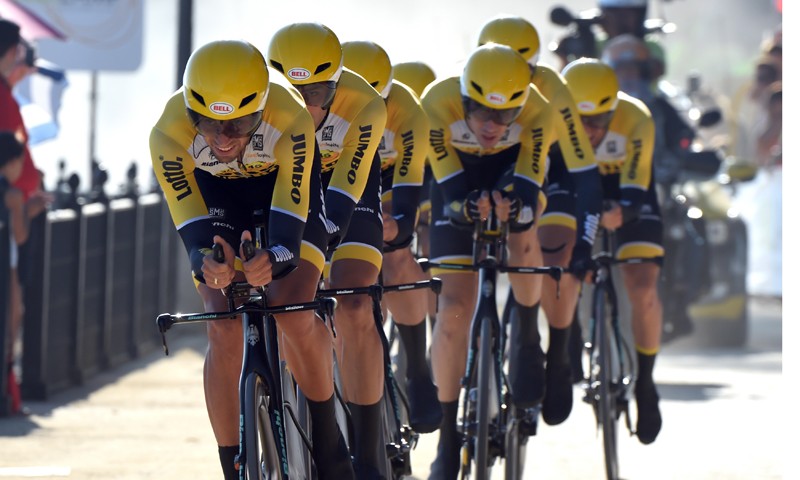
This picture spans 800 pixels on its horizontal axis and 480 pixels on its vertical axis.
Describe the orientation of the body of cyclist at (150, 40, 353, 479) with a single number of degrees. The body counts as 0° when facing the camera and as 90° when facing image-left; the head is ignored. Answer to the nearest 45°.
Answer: approximately 0°

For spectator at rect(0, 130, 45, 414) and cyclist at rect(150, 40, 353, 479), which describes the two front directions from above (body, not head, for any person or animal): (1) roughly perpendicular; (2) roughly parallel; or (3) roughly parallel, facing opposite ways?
roughly perpendicular

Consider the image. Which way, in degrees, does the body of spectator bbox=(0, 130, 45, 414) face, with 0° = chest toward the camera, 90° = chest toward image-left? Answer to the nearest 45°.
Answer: approximately 270°

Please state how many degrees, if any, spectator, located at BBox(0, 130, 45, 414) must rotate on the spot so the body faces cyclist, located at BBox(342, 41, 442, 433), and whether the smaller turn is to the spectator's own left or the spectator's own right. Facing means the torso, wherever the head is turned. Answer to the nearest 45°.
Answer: approximately 45° to the spectator's own right
